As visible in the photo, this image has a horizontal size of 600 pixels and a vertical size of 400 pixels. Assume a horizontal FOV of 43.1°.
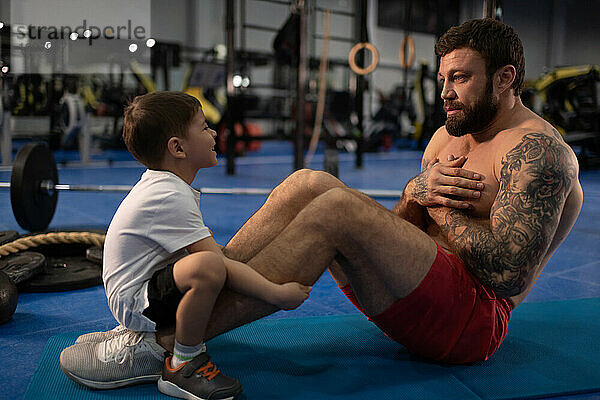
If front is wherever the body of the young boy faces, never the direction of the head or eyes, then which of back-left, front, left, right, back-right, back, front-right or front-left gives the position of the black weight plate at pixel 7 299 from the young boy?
back-left

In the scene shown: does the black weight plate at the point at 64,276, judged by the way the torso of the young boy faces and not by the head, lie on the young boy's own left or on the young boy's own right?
on the young boy's own left

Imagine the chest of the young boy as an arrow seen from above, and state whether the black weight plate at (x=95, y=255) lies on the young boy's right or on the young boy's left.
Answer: on the young boy's left

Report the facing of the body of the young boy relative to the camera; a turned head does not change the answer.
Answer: to the viewer's right

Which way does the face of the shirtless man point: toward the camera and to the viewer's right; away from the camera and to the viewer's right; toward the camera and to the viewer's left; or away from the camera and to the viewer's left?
toward the camera and to the viewer's left

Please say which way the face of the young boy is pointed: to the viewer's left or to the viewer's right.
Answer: to the viewer's right
